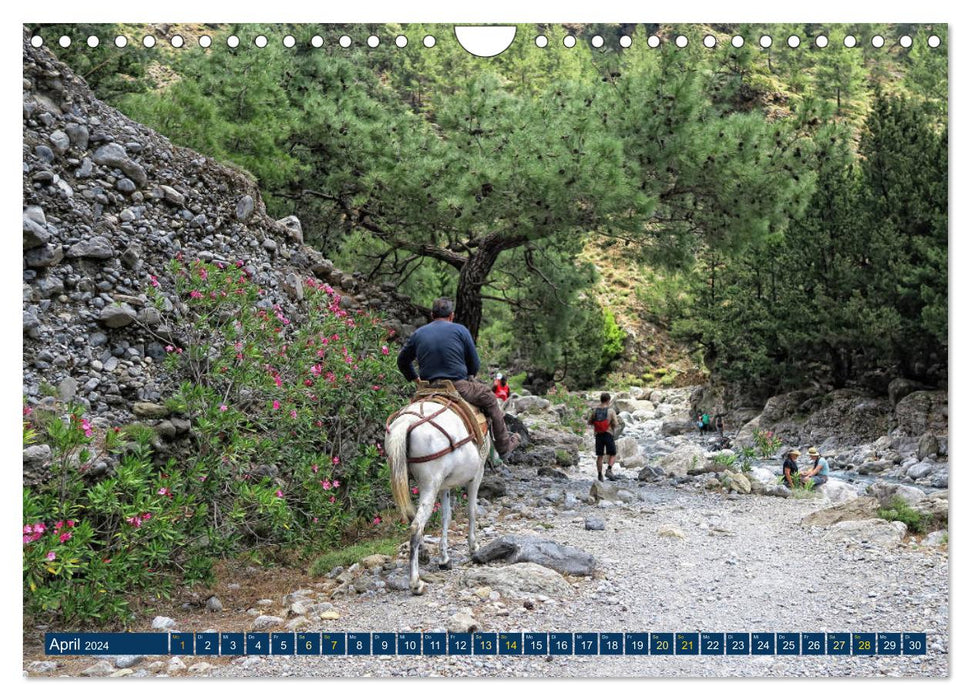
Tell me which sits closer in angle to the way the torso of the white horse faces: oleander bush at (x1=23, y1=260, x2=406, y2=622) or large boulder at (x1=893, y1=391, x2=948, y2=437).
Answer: the large boulder

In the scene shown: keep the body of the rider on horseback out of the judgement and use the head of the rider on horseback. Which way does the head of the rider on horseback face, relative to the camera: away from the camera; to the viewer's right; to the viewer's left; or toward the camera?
away from the camera

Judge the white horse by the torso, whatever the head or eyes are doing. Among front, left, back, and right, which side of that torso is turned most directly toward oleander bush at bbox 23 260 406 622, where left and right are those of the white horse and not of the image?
left

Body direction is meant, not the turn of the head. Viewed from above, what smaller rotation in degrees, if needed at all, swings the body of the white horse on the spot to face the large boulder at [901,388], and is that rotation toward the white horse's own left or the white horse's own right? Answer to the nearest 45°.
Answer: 0° — it already faces it

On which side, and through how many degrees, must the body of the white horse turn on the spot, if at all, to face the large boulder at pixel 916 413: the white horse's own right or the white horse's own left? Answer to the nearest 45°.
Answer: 0° — it already faces it

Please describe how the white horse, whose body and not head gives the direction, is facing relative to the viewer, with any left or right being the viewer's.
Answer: facing away from the viewer and to the right of the viewer
